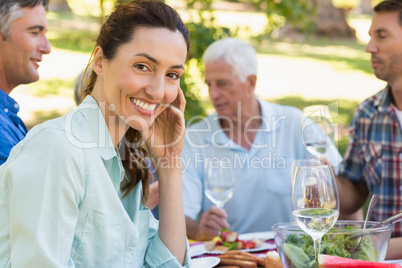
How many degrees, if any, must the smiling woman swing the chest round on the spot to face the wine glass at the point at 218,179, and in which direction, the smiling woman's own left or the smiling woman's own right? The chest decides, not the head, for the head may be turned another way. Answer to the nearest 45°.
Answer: approximately 90° to the smiling woman's own left

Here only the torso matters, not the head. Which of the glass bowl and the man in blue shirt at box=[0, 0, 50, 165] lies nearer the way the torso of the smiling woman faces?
the glass bowl

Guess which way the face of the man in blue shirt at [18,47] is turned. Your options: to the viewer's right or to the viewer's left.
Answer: to the viewer's right

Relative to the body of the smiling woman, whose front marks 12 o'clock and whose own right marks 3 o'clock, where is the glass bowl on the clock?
The glass bowl is roughly at 11 o'clock from the smiling woman.

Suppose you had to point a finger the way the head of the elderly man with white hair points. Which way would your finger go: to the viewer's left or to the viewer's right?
to the viewer's left

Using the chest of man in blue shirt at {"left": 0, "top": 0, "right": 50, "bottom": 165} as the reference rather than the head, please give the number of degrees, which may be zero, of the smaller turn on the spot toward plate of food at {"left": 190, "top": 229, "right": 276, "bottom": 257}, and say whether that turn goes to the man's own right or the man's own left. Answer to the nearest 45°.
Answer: approximately 45° to the man's own right

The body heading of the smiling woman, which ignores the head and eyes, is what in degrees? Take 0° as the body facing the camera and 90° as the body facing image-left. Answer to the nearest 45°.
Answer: approximately 315°
